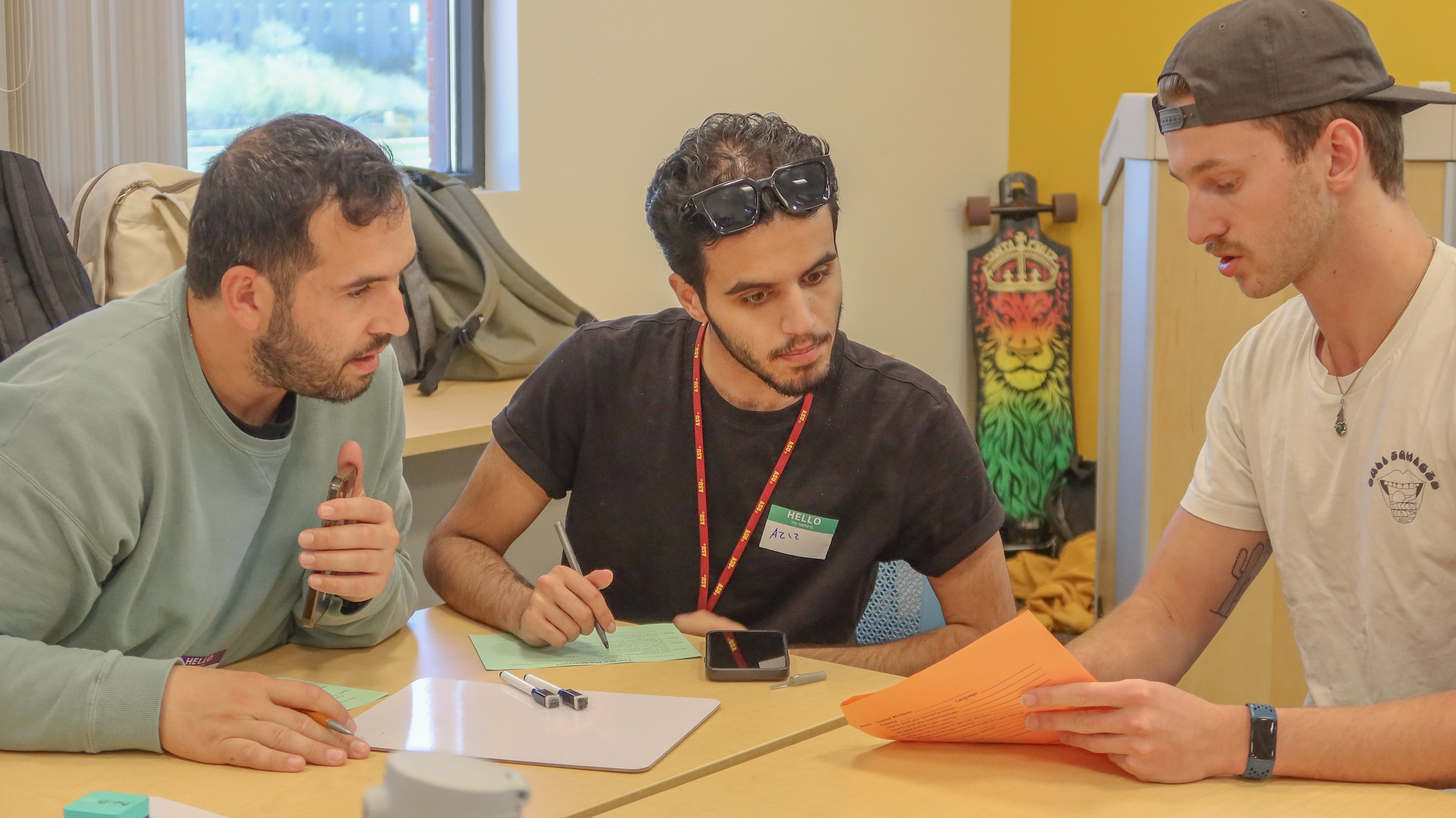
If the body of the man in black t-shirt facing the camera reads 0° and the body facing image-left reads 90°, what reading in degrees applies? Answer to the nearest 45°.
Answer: approximately 0°

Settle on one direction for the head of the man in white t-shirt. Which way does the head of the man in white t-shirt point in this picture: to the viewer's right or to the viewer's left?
to the viewer's left

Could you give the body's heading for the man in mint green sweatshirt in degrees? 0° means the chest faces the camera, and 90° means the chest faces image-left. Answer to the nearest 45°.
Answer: approximately 315°

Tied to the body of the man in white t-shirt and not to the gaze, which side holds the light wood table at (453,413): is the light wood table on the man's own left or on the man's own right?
on the man's own right

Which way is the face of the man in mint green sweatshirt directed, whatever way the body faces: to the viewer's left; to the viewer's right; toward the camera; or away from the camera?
to the viewer's right

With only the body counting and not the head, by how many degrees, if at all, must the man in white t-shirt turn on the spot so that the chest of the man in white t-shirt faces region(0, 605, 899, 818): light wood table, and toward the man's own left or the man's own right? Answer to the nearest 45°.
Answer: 0° — they already face it
